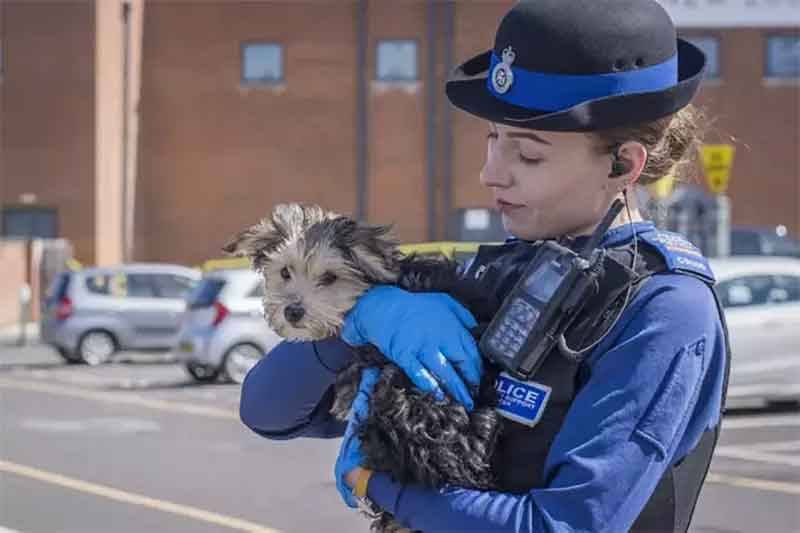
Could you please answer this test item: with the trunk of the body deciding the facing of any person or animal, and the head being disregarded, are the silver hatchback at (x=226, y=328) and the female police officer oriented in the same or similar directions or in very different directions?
very different directions

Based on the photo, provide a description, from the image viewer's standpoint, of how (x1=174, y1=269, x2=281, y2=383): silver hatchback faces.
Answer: facing away from the viewer and to the right of the viewer

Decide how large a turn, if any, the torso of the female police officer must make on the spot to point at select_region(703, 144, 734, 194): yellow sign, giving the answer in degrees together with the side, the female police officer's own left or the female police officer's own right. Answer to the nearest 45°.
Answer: approximately 135° to the female police officer's own right

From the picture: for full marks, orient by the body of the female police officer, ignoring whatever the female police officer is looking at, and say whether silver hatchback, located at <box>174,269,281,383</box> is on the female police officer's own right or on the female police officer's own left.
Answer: on the female police officer's own right

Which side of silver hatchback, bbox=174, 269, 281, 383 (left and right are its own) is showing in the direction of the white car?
right

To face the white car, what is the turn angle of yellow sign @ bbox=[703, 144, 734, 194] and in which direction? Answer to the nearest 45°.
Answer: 0° — it already faces it

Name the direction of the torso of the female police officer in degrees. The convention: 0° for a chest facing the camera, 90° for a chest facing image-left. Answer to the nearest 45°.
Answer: approximately 45°
